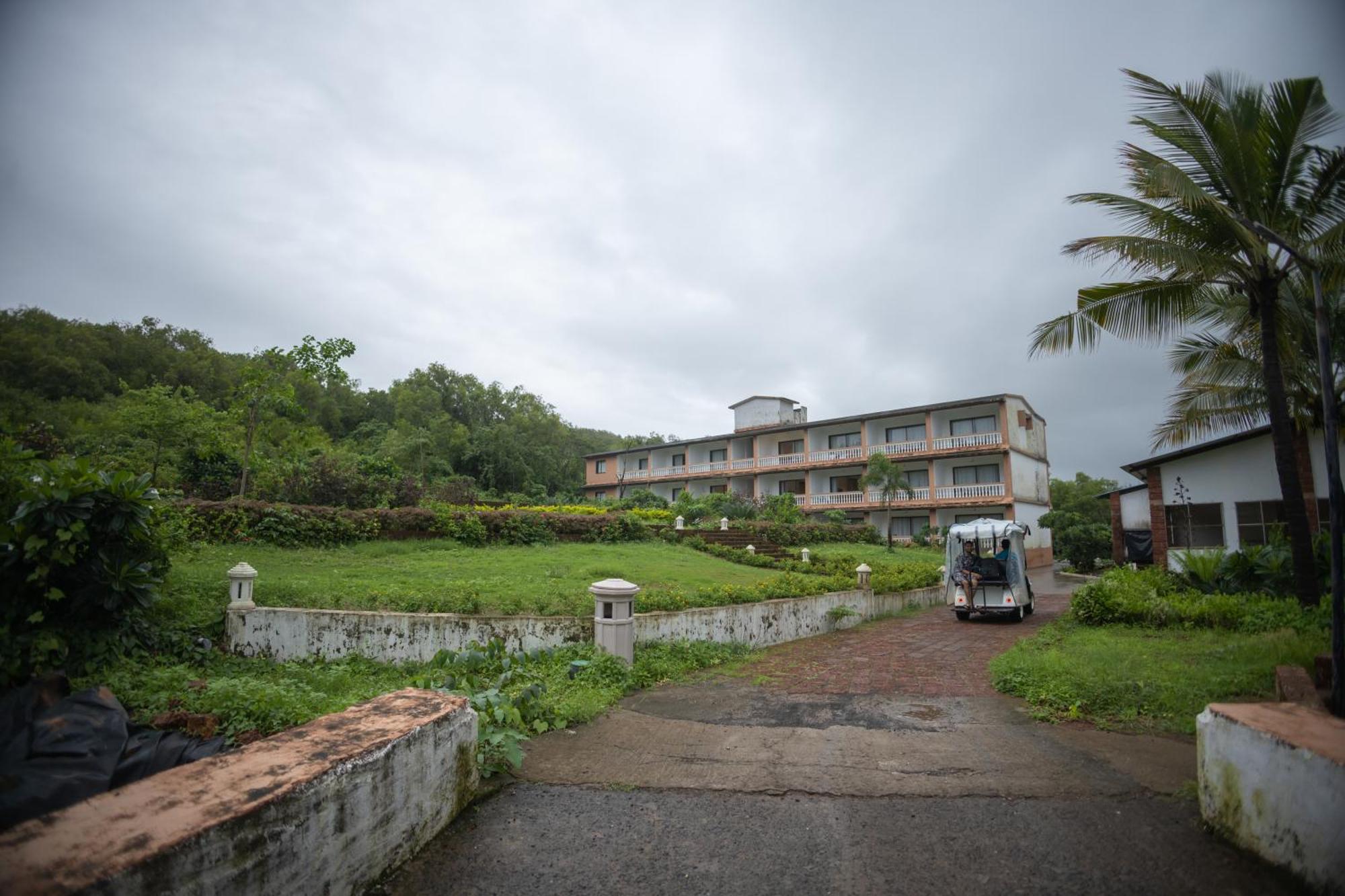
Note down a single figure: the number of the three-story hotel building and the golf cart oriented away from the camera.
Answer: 1

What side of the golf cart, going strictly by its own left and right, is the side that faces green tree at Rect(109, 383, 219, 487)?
left

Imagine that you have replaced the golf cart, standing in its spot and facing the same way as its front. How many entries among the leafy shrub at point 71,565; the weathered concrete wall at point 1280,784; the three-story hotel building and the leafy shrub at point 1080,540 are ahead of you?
2

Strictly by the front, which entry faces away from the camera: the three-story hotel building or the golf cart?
the golf cart

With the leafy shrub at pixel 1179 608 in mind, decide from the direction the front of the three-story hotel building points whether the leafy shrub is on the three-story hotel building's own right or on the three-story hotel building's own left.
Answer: on the three-story hotel building's own left

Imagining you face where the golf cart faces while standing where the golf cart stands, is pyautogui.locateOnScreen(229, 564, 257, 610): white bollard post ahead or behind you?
behind

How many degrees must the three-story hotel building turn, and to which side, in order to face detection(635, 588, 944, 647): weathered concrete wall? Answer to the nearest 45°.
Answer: approximately 45° to its left

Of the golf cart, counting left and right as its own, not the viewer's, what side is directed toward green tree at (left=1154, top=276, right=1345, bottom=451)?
right

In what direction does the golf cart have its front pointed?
away from the camera

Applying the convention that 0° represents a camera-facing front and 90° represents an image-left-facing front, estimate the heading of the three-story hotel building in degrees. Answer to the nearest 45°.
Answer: approximately 45°

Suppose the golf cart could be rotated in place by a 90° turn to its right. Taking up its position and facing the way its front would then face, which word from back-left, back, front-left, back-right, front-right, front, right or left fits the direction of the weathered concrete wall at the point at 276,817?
right
